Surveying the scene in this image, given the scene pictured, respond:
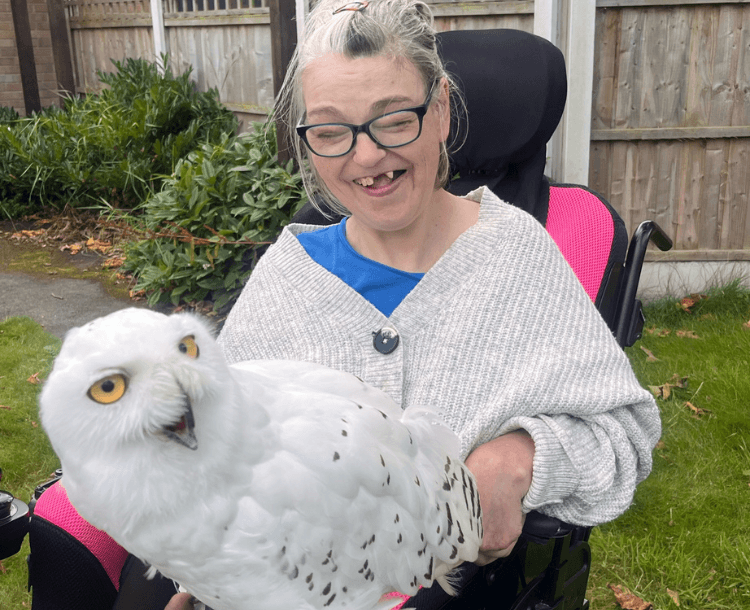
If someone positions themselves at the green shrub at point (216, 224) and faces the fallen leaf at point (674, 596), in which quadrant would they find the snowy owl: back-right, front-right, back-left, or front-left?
front-right

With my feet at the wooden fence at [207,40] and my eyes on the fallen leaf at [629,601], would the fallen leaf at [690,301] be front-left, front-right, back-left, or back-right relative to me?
front-left

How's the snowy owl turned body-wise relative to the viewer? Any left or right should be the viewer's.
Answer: facing the viewer and to the left of the viewer

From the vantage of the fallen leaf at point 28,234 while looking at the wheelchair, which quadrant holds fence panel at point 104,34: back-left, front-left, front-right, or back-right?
back-left

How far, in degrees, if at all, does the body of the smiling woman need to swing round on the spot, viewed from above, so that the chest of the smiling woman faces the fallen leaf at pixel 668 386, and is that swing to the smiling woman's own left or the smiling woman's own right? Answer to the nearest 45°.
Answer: approximately 135° to the smiling woman's own left

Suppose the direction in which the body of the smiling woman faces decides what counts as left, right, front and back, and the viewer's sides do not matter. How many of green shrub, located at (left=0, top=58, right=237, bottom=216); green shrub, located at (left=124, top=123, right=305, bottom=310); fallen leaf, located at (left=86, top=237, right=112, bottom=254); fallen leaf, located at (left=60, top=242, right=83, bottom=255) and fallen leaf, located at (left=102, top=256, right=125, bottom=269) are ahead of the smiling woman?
0

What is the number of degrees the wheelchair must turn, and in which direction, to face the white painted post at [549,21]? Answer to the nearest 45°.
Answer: approximately 135° to its right

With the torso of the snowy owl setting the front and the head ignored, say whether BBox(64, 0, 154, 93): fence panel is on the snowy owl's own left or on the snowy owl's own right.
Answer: on the snowy owl's own right

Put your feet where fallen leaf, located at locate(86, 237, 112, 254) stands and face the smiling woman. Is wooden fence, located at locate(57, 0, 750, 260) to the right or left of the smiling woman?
left

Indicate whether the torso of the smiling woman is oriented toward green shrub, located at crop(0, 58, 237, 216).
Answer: no

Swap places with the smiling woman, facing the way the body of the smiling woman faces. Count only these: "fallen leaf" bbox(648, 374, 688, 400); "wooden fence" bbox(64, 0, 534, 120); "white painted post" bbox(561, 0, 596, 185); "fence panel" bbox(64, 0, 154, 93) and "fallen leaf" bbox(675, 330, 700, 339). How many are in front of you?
0

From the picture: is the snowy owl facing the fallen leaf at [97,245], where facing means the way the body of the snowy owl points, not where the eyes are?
no

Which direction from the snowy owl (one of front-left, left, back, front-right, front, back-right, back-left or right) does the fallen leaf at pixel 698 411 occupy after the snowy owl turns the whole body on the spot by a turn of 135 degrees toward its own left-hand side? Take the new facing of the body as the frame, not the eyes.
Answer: front-left

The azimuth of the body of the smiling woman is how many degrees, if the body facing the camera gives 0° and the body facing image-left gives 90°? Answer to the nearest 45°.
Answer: approximately 0°
